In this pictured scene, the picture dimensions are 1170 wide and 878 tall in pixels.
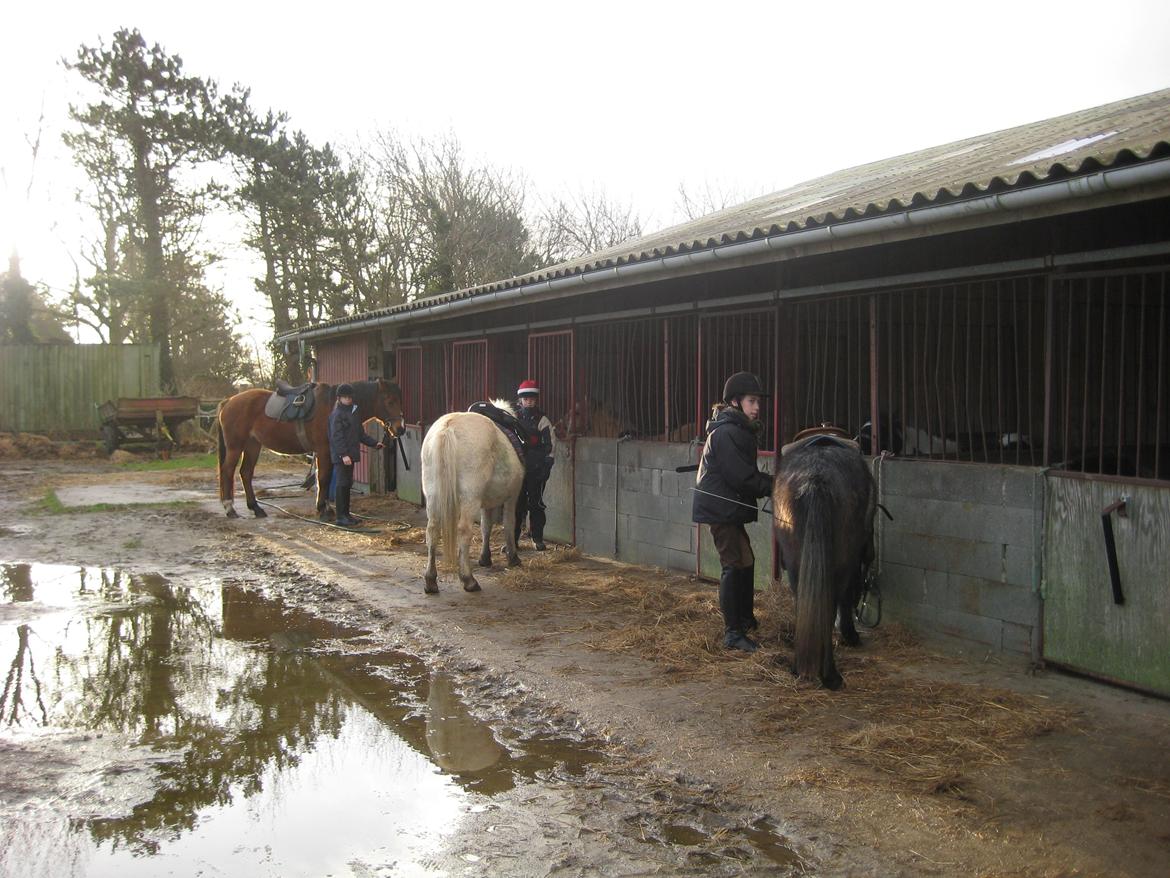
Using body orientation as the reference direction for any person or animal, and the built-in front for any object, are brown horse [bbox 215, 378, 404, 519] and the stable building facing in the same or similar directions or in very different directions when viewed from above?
very different directions

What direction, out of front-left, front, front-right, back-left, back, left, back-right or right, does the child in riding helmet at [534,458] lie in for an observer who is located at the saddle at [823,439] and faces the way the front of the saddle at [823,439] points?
front-left

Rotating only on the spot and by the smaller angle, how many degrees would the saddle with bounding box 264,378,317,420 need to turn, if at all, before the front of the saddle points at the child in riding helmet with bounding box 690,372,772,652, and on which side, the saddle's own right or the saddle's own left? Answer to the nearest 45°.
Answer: approximately 90° to the saddle's own right

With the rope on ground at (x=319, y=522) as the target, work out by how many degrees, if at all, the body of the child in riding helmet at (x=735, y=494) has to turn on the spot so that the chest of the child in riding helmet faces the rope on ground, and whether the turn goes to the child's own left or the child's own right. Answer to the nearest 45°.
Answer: approximately 135° to the child's own left

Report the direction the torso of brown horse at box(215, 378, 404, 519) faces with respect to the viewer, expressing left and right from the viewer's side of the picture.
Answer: facing to the right of the viewer

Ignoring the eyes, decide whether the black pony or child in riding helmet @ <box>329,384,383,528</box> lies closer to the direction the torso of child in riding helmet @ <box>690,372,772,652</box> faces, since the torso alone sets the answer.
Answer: the black pony

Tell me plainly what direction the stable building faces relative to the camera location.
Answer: facing the viewer and to the left of the viewer

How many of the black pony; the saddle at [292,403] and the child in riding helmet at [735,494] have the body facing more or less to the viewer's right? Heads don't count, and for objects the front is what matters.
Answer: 2

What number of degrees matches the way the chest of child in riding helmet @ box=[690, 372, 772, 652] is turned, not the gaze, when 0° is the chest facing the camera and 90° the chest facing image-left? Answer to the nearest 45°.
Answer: approximately 270°

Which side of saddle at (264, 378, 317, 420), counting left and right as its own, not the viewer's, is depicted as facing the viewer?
right

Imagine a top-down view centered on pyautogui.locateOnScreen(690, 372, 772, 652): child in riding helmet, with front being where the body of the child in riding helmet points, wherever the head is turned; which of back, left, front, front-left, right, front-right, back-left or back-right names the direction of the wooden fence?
back-left

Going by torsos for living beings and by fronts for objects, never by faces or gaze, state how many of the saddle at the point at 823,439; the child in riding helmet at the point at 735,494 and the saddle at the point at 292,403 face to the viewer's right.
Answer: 2

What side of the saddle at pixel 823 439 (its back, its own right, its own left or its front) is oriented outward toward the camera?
back

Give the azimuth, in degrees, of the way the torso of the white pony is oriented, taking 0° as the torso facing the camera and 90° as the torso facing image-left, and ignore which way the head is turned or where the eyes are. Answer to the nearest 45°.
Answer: approximately 225°
